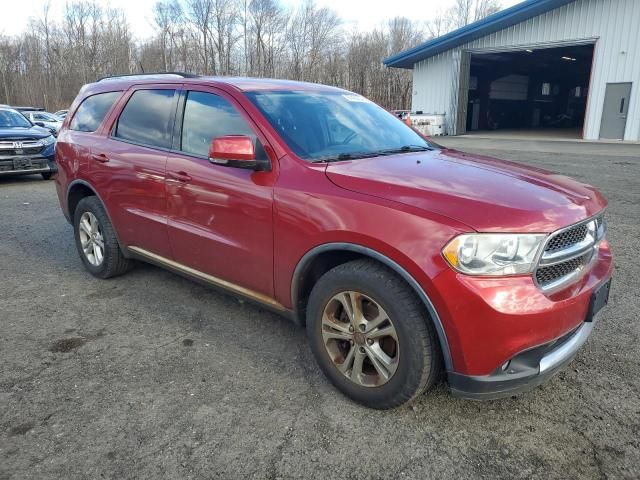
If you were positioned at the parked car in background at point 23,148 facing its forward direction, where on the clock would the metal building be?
The metal building is roughly at 10 o'clock from the parked car in background.

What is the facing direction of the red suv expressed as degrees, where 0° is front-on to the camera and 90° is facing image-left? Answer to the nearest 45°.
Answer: approximately 315°

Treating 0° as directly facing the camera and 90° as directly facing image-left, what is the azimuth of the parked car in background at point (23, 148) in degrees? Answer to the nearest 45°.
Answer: approximately 315°

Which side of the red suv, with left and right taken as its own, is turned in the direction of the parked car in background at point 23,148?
back
